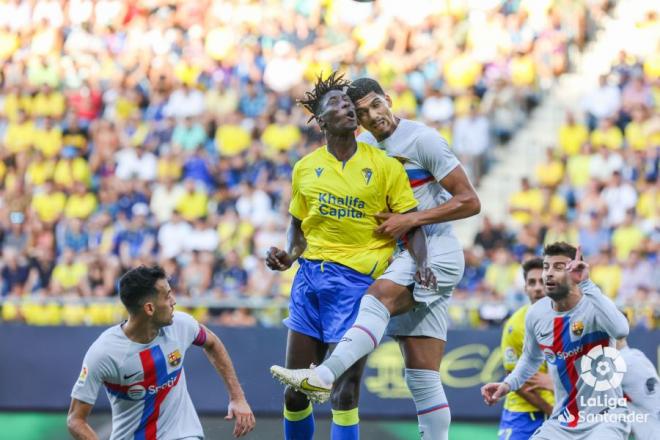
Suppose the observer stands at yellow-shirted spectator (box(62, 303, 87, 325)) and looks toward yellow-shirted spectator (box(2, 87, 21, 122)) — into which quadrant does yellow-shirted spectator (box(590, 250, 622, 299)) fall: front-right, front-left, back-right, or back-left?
back-right

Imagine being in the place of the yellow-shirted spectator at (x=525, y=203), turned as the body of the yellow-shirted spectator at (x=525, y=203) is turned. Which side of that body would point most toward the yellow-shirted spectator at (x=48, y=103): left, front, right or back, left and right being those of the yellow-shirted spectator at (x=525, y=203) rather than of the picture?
right

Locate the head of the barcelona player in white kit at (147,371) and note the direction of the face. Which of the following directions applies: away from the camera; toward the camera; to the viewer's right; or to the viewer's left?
to the viewer's right

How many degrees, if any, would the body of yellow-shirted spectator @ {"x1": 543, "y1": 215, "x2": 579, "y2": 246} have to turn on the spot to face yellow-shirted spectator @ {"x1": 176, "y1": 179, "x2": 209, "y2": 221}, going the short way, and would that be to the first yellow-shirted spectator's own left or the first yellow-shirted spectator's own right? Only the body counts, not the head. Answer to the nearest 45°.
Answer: approximately 90° to the first yellow-shirted spectator's own right

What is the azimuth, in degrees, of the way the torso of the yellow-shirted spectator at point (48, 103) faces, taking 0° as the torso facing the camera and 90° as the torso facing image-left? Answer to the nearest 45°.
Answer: approximately 0°

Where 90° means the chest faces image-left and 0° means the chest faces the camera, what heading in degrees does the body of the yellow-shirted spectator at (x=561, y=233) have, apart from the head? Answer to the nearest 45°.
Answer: approximately 0°

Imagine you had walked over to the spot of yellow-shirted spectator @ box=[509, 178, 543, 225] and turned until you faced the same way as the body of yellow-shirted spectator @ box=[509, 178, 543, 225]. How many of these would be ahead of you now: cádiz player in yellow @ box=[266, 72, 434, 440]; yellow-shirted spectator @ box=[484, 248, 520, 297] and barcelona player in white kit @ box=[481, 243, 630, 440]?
3

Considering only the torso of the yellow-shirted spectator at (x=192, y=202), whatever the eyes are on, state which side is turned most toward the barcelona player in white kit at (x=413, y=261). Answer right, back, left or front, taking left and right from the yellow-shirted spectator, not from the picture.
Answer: front

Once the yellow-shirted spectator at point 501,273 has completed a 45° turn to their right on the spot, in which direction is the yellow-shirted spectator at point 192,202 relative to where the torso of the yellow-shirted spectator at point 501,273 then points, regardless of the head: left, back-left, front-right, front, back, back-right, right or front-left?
front-right

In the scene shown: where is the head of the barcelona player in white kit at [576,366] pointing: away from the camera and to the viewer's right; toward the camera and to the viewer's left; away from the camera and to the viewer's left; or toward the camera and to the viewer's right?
toward the camera and to the viewer's left

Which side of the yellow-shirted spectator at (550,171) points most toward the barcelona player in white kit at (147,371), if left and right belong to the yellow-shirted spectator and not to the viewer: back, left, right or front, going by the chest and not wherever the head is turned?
front
